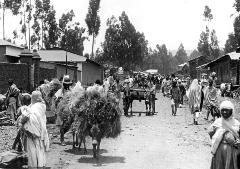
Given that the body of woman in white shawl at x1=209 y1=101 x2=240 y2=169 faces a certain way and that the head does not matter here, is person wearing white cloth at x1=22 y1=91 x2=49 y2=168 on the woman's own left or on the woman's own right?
on the woman's own right

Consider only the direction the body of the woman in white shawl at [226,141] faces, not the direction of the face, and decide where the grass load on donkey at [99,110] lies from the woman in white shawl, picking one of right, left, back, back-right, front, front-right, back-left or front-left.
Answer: back-right

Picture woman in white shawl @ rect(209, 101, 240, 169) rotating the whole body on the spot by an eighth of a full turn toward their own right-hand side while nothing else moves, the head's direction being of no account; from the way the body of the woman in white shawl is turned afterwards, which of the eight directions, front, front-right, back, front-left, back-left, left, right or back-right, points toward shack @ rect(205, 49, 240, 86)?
back-right

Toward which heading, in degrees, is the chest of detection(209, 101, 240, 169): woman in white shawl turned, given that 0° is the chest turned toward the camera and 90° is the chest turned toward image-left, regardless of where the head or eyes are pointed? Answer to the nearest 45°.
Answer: approximately 0°

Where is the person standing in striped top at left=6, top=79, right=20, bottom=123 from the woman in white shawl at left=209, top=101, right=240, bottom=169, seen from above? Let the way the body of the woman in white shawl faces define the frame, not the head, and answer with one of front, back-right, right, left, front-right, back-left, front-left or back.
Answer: back-right
